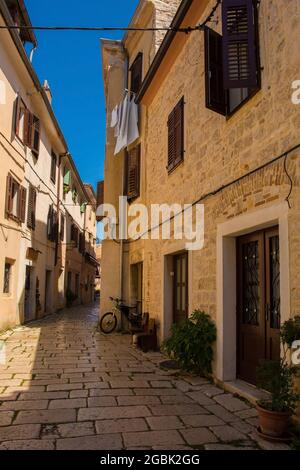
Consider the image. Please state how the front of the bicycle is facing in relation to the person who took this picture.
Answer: facing the viewer and to the left of the viewer

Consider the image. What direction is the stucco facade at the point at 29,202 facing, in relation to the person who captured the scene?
facing to the right of the viewer

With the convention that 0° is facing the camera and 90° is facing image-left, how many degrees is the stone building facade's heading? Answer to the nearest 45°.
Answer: approximately 45°

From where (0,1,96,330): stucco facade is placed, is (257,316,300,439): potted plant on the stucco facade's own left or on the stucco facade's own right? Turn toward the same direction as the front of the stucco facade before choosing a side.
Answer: on the stucco facade's own right

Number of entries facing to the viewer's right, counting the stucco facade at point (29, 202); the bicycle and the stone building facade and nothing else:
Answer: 1

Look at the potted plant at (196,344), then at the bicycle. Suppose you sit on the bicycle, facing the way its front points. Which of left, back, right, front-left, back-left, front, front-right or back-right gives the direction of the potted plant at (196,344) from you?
front-left

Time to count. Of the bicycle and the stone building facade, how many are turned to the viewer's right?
0

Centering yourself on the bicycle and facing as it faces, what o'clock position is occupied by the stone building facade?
The stone building facade is roughly at 8 o'clock from the bicycle.
